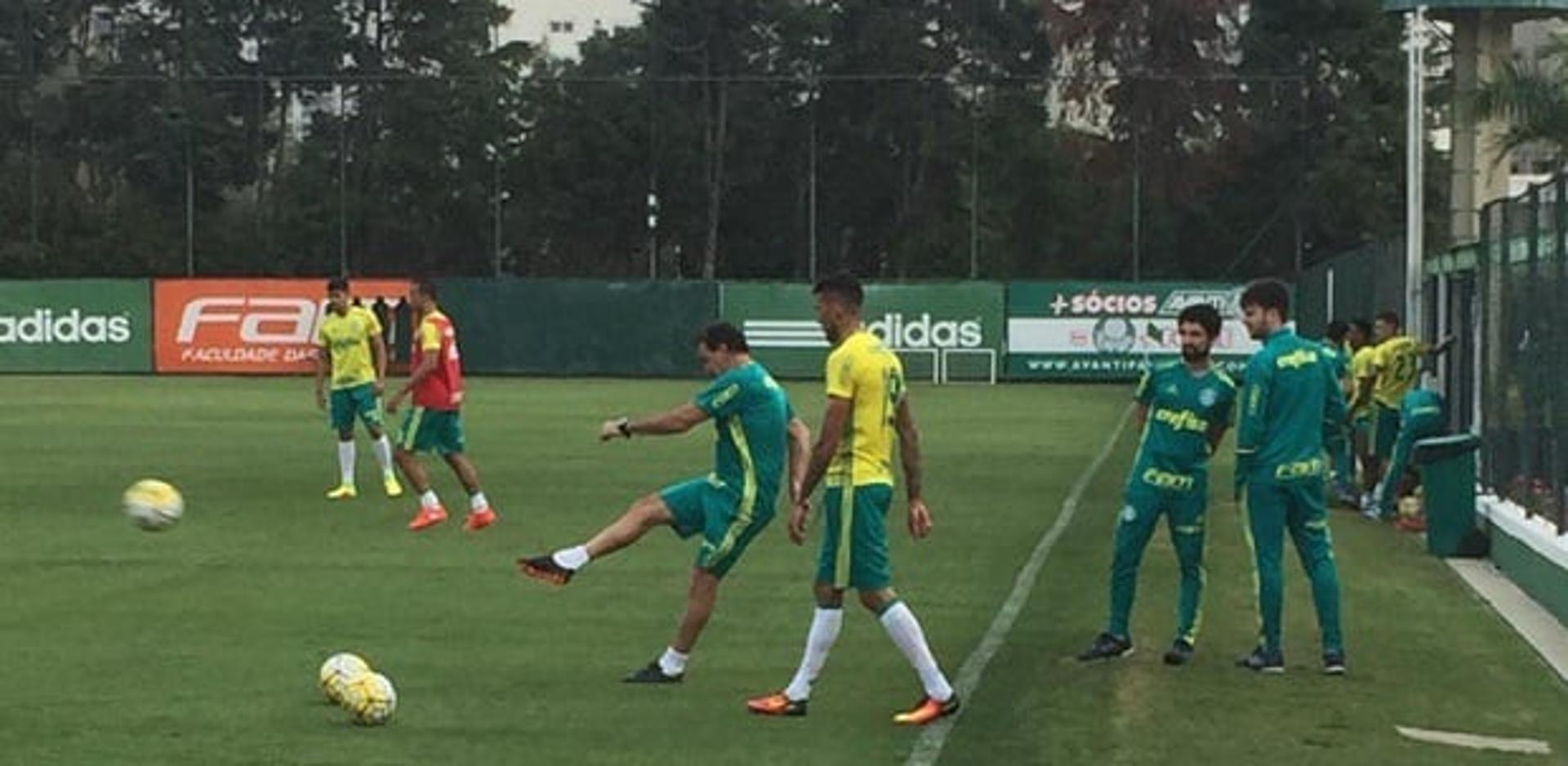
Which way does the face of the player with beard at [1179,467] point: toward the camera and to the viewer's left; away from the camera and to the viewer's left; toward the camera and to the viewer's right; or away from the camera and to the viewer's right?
toward the camera and to the viewer's left

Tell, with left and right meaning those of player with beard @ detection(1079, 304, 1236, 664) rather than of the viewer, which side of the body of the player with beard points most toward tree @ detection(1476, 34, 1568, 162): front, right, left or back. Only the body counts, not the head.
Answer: back

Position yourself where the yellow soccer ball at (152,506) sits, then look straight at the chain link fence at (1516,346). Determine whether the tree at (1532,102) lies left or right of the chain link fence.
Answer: left

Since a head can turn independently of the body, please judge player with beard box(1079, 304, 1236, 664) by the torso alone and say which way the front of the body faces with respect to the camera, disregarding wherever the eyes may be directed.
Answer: toward the camera

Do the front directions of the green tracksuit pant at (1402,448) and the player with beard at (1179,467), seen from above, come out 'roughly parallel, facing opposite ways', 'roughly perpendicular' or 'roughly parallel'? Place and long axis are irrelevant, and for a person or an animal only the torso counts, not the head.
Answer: roughly perpendicular

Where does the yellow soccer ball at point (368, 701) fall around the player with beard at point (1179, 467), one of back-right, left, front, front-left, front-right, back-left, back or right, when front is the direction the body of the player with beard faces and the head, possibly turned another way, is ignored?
front-right

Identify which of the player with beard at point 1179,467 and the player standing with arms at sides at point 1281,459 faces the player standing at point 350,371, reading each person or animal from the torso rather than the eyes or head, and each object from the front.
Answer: the player standing with arms at sides
